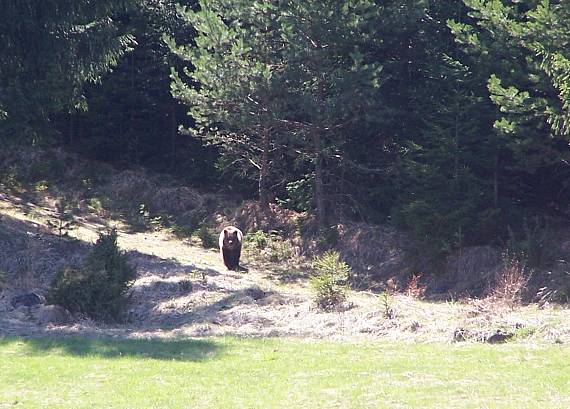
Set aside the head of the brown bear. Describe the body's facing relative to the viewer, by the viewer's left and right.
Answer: facing the viewer

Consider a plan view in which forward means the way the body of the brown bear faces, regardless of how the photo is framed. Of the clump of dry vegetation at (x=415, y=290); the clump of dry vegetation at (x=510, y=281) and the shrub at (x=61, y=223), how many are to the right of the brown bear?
1

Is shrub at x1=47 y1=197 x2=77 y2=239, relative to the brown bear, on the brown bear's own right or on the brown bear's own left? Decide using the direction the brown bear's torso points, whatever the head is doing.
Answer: on the brown bear's own right

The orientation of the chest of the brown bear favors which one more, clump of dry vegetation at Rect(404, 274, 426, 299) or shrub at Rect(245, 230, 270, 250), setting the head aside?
the clump of dry vegetation

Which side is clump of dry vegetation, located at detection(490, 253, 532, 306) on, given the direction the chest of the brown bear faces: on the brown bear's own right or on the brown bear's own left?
on the brown bear's own left
